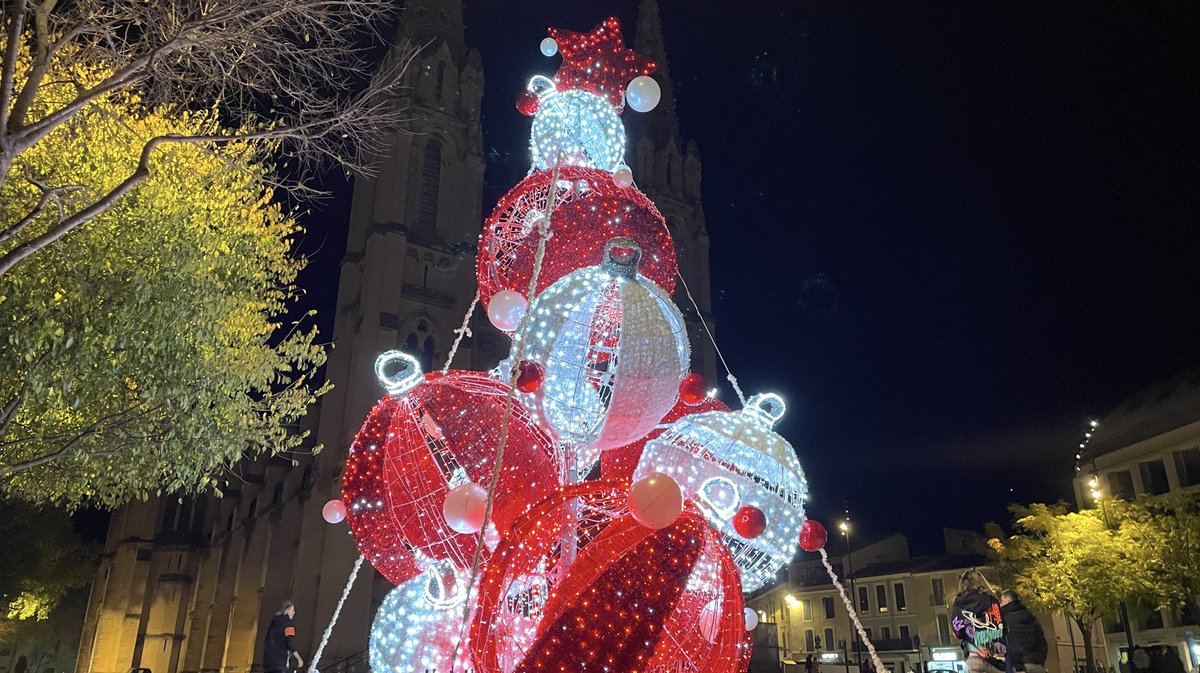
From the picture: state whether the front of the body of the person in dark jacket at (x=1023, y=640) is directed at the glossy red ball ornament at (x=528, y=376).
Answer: no

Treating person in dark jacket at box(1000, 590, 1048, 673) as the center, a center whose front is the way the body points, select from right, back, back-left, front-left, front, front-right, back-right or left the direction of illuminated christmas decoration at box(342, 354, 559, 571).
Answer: front-left

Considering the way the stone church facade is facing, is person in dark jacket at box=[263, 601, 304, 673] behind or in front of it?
in front

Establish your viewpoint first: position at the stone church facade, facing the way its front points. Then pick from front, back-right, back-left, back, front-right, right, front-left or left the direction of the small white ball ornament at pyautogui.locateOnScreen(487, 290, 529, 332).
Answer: front-right

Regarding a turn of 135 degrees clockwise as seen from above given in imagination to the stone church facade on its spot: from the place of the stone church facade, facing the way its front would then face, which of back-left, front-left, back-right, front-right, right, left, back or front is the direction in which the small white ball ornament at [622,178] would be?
left

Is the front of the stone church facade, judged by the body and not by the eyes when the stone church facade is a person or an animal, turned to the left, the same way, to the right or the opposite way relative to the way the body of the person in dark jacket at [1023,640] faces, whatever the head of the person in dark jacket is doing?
the opposite way

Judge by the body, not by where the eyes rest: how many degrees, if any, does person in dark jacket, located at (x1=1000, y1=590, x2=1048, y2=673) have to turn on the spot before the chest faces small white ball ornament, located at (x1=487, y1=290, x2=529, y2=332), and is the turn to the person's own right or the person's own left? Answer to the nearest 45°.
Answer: approximately 45° to the person's own left

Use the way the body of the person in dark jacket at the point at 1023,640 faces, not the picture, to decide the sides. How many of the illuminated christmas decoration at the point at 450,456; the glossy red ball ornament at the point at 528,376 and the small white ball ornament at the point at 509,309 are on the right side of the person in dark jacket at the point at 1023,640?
0

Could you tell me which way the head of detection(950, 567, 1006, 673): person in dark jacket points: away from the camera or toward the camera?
away from the camera

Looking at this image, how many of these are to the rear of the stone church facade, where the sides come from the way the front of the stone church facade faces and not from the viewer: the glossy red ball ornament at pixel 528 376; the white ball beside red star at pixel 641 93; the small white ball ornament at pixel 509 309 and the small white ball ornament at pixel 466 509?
0

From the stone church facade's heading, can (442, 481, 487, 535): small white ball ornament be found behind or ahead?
ahead

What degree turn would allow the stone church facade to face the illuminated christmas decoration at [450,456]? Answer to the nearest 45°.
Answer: approximately 45° to its right

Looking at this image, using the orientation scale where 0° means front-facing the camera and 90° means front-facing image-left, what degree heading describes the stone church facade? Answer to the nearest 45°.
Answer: approximately 315°
